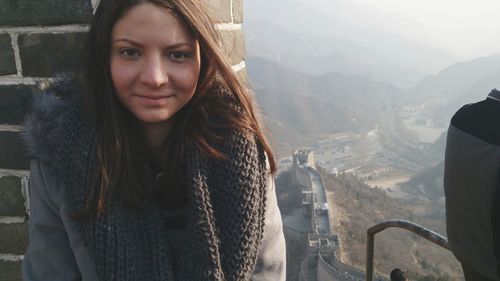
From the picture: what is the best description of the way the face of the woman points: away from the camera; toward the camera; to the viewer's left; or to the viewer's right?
toward the camera

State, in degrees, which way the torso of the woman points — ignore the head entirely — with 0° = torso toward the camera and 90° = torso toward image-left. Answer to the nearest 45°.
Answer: approximately 0°

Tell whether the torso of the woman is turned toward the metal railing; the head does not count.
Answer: no
